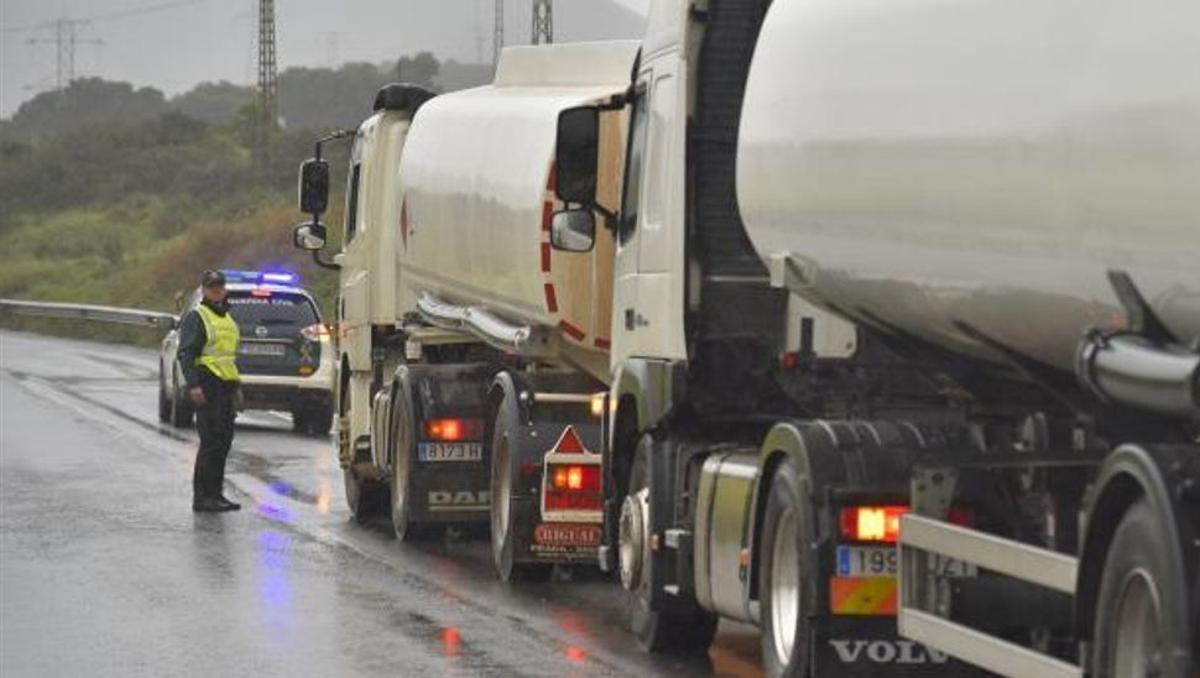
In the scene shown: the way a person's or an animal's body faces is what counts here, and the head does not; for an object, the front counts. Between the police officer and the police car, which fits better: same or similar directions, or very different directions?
very different directions

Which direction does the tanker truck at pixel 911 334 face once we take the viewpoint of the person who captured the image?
facing away from the viewer and to the left of the viewer

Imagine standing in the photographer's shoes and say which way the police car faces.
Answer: facing away from the viewer and to the left of the viewer

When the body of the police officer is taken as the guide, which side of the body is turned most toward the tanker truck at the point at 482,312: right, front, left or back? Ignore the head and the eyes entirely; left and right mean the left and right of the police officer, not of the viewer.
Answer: front

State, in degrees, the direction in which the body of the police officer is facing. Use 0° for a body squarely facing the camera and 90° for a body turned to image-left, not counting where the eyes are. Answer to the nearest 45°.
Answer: approximately 315°

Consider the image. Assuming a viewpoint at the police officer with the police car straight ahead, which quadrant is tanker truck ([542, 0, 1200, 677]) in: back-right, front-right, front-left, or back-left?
back-right

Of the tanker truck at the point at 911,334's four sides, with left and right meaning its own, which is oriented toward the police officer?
front
